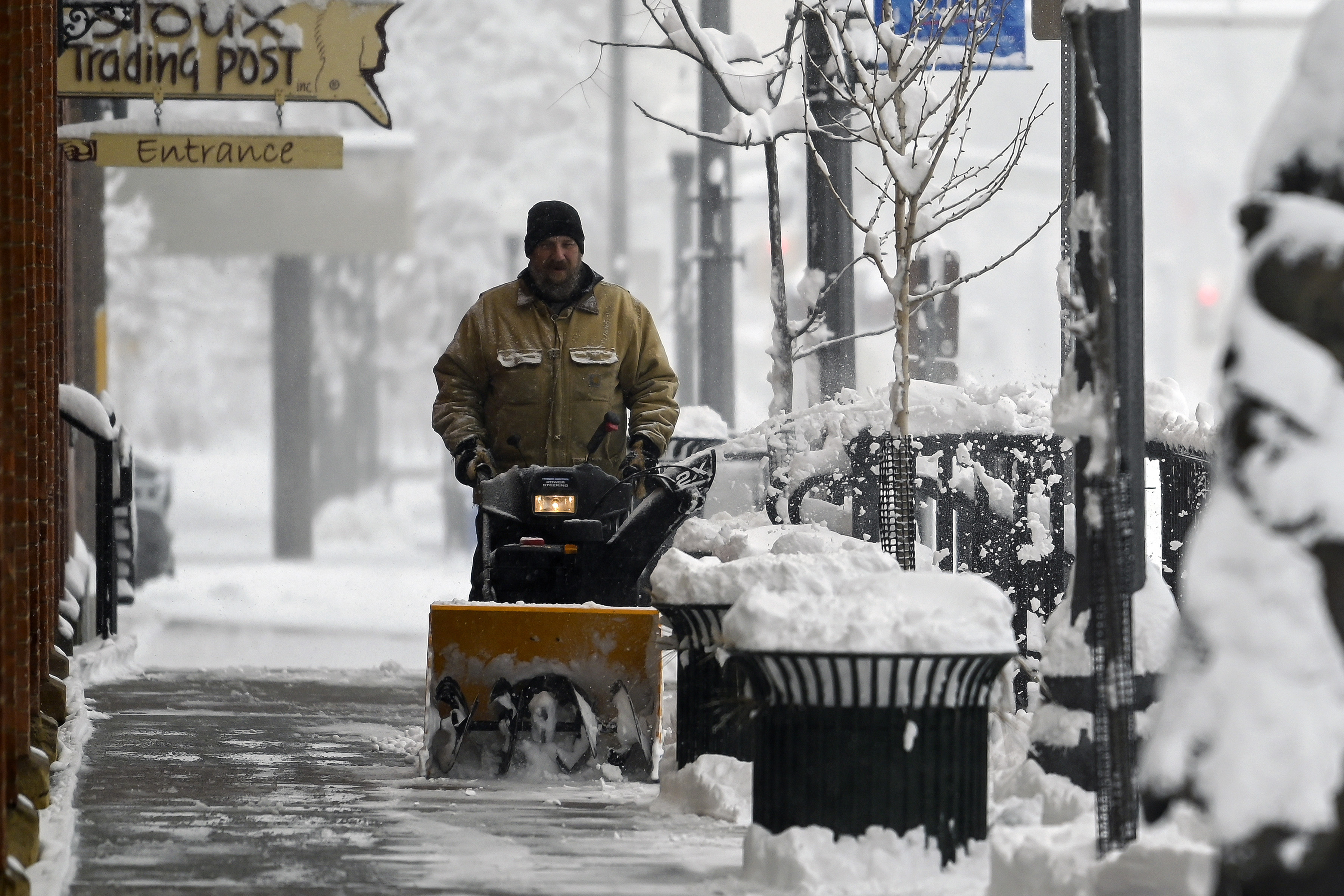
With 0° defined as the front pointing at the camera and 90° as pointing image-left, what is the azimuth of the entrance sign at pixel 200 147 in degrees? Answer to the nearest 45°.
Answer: approximately 0°

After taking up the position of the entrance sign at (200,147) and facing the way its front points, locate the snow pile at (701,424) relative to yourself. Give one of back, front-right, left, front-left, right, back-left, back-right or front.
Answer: back-left

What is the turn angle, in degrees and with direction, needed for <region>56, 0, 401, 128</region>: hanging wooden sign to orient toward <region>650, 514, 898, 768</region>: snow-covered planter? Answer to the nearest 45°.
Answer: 0° — it already faces it
